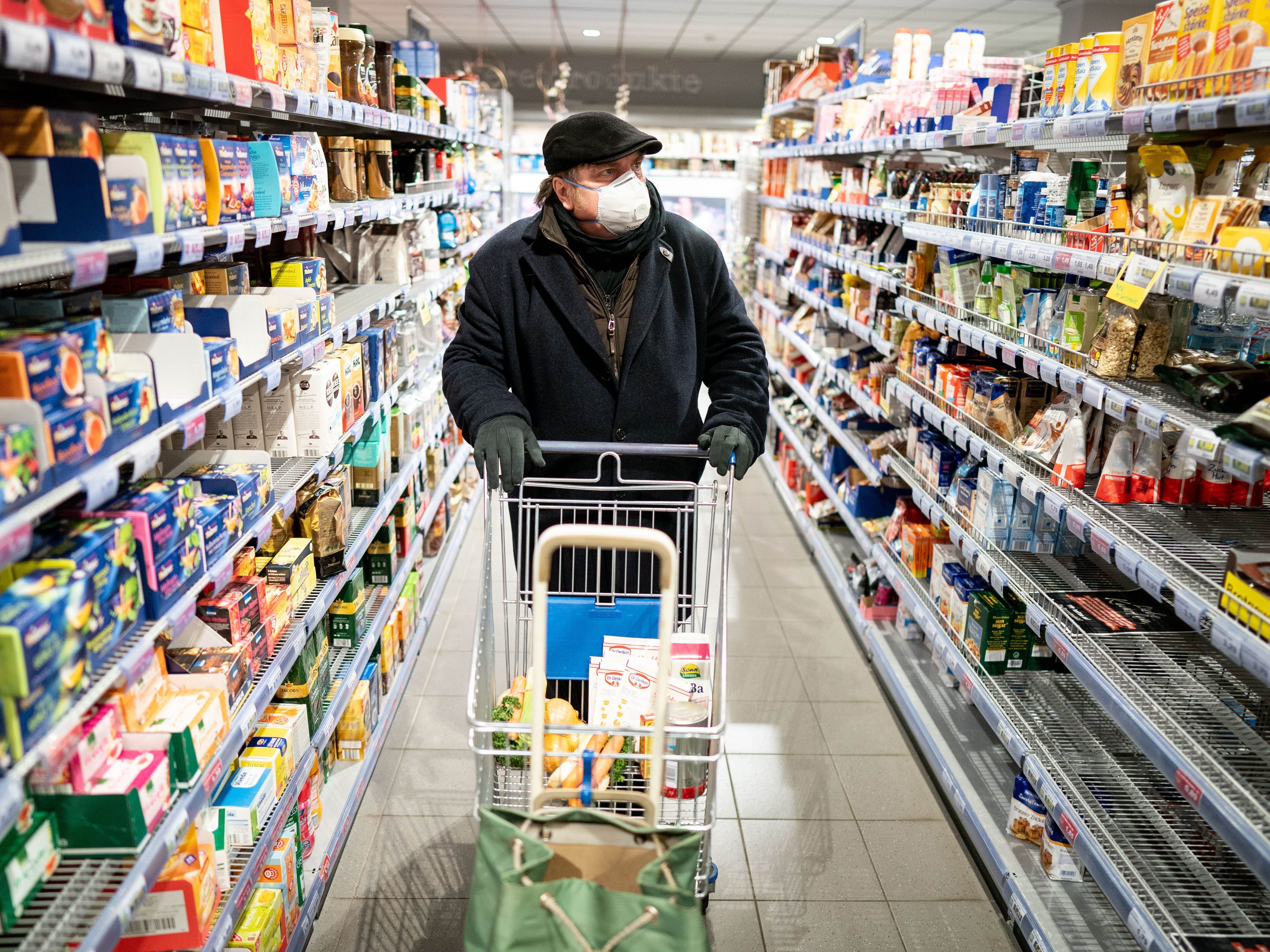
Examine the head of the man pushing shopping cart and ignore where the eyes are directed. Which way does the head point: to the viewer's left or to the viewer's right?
to the viewer's right

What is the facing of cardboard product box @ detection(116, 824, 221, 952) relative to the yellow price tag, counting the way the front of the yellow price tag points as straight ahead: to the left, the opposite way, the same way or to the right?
the opposite way

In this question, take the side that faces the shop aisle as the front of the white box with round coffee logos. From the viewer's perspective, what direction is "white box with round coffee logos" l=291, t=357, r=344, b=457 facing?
to the viewer's right

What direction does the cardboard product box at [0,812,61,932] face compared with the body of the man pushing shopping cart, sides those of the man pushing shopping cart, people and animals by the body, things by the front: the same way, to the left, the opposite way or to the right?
to the left

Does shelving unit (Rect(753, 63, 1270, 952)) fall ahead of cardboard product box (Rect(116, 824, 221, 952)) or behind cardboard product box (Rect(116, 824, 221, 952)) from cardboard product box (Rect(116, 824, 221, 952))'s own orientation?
ahead

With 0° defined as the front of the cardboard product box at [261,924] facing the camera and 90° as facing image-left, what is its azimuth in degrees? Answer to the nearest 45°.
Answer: approximately 270°

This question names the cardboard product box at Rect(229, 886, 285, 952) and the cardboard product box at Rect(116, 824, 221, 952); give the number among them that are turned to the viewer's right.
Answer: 2

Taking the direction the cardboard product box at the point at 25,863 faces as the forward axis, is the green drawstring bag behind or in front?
in front

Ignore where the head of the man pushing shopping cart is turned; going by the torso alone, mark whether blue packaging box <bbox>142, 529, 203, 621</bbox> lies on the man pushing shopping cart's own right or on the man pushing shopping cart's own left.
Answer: on the man pushing shopping cart's own right

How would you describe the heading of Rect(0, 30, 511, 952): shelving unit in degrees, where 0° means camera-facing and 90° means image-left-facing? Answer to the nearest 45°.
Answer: approximately 270°

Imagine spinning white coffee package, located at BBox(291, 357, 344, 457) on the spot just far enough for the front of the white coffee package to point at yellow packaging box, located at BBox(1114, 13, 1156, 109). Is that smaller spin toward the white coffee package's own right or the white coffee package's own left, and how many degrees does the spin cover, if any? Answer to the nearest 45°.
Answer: approximately 45° to the white coffee package's own right

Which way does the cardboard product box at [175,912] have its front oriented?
to the viewer's right

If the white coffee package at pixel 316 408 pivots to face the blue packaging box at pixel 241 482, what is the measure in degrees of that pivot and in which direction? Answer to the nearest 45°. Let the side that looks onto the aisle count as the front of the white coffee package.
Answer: approximately 90° to its right
